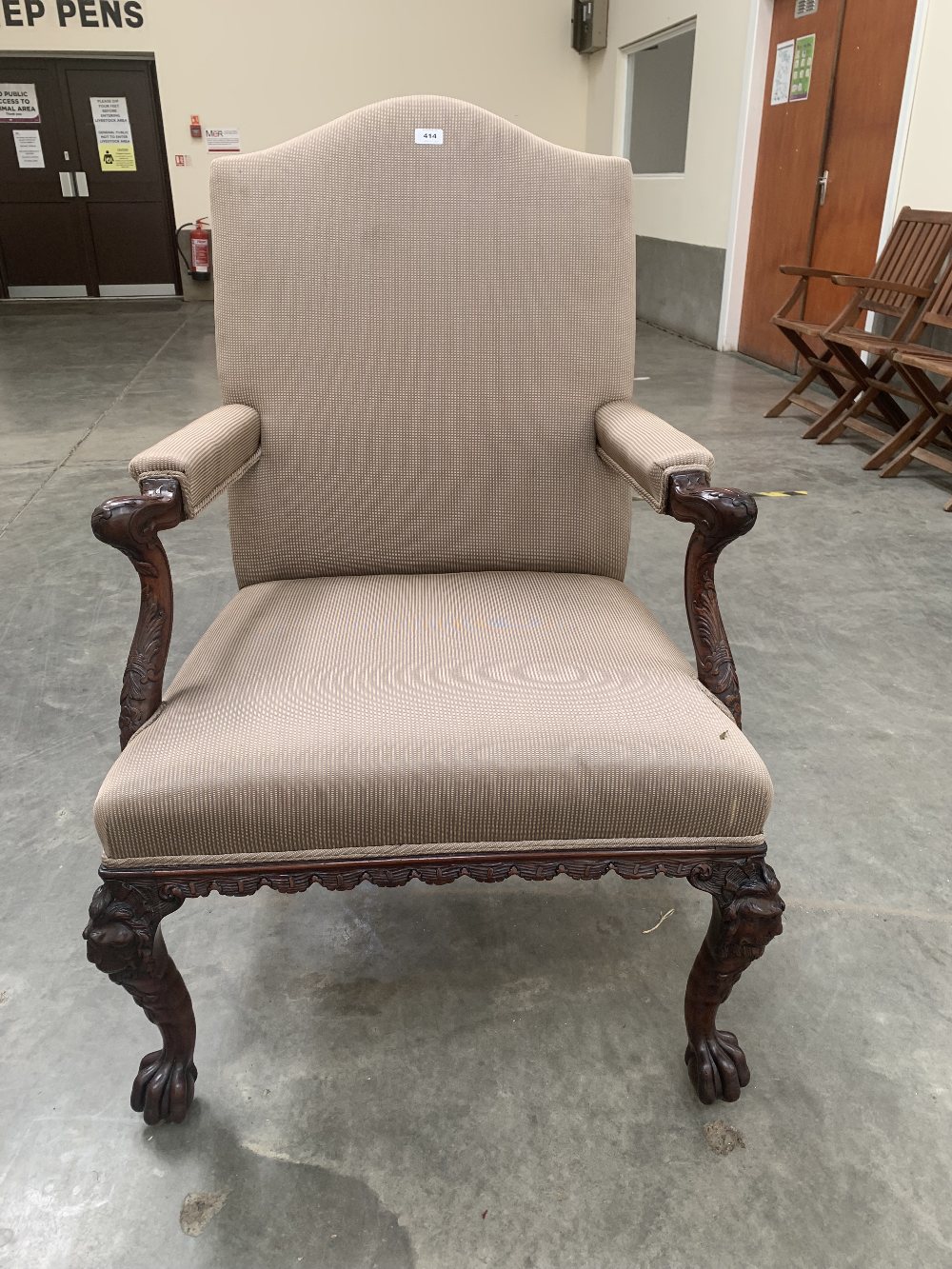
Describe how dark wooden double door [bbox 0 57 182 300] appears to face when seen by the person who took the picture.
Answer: facing the viewer

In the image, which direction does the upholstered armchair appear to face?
toward the camera

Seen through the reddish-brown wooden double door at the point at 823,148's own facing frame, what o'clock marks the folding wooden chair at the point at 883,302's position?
The folding wooden chair is roughly at 10 o'clock from the reddish-brown wooden double door.

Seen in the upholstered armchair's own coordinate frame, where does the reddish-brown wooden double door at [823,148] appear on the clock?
The reddish-brown wooden double door is roughly at 7 o'clock from the upholstered armchair.

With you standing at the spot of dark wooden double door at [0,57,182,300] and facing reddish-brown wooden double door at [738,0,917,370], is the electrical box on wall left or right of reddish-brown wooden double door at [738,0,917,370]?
left

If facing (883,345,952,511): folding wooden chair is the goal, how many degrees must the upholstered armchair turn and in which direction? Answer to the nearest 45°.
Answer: approximately 135° to its left

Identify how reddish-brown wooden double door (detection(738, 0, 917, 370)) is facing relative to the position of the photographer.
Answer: facing the viewer and to the left of the viewer

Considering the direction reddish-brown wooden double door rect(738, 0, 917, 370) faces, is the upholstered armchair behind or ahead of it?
ahead

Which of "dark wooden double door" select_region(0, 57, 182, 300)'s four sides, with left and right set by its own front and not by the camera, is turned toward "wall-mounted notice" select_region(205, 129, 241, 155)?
left
